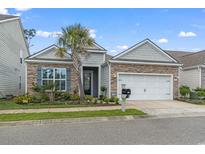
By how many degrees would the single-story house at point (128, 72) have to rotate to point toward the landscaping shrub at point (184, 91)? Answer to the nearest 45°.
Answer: approximately 90° to its left

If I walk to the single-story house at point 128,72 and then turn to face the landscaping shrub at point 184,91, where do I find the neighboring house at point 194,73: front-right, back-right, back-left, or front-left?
front-left

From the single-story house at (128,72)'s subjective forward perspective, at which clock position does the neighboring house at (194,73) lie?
The neighboring house is roughly at 8 o'clock from the single-story house.

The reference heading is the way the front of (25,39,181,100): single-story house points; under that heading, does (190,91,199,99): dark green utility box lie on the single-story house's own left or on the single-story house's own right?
on the single-story house's own left

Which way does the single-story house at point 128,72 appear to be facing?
toward the camera

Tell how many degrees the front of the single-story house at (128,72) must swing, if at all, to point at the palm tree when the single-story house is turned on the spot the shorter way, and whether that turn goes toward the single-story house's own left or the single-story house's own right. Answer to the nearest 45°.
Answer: approximately 45° to the single-story house's own right

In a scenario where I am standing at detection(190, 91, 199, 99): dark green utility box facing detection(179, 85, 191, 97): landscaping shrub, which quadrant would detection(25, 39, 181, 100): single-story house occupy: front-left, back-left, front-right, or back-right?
front-right

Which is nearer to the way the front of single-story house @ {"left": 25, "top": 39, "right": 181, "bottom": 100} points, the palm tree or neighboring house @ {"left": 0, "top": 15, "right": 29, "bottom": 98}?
the palm tree

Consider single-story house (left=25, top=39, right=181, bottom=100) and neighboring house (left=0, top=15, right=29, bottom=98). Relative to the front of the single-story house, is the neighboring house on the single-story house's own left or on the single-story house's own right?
on the single-story house's own right
